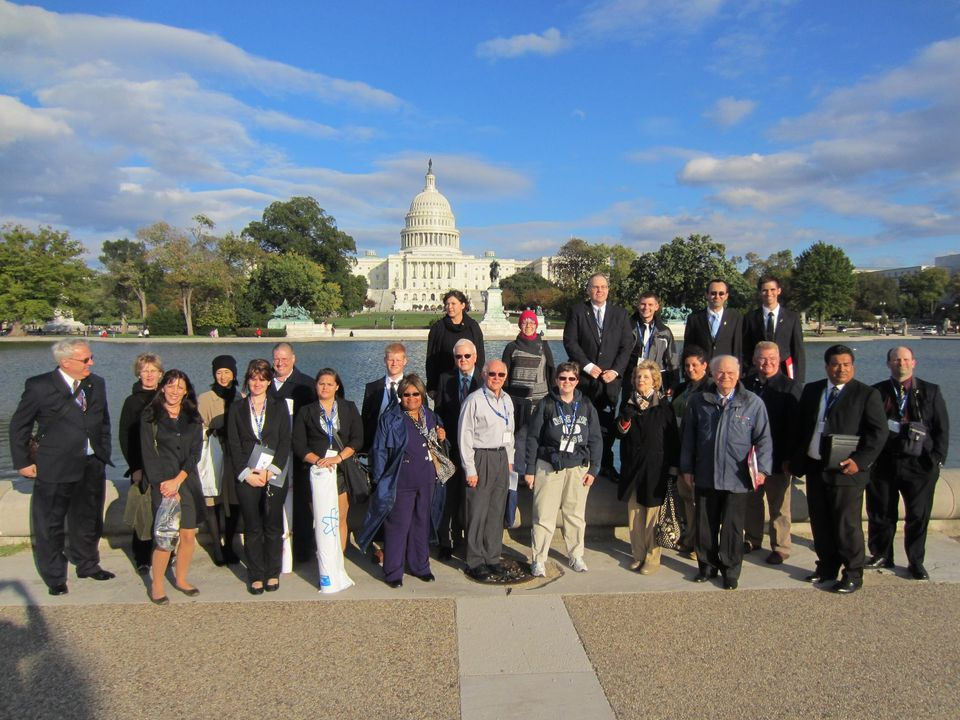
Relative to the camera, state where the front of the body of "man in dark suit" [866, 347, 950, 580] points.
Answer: toward the camera

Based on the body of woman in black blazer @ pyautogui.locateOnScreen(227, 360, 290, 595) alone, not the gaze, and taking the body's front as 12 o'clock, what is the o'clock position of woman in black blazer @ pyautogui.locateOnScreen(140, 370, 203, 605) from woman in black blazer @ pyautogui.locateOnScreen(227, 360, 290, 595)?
woman in black blazer @ pyautogui.locateOnScreen(140, 370, 203, 605) is roughly at 3 o'clock from woman in black blazer @ pyautogui.locateOnScreen(227, 360, 290, 595).

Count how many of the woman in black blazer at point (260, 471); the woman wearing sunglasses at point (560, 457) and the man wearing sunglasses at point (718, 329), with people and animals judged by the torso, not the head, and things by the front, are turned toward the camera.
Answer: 3

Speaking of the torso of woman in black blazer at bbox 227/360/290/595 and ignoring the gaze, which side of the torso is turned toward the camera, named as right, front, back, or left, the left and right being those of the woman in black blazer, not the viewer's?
front

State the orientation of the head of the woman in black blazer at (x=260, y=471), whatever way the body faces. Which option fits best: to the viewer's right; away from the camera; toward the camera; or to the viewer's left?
toward the camera

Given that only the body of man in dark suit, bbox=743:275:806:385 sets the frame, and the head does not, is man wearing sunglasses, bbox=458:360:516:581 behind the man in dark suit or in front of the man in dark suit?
in front

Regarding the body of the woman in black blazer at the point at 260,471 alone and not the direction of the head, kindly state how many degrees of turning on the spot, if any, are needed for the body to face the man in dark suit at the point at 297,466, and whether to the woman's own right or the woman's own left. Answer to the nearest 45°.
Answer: approximately 135° to the woman's own left

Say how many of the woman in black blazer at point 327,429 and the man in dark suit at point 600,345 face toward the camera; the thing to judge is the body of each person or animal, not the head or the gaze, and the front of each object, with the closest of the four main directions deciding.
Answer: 2

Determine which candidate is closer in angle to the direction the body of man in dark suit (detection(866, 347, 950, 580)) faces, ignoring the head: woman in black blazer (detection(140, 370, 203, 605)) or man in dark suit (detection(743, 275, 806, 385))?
the woman in black blazer

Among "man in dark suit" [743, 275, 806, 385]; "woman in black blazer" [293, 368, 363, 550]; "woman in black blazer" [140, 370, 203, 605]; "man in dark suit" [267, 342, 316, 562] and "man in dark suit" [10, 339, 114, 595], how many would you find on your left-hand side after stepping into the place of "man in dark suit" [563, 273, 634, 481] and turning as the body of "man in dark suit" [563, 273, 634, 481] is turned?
1

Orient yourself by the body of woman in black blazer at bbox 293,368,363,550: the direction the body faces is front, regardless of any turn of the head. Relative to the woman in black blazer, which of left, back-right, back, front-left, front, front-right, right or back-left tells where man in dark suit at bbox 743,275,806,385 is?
left

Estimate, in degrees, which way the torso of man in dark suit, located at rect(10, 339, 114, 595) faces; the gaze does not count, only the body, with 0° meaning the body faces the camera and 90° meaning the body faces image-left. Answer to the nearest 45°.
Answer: approximately 315°
